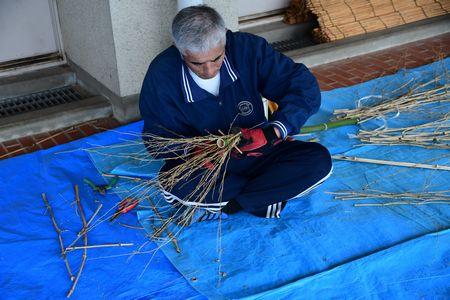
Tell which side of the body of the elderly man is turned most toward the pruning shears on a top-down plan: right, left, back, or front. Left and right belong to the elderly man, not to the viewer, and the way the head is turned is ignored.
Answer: right

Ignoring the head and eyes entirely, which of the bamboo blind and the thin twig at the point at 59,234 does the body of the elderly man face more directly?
the thin twig

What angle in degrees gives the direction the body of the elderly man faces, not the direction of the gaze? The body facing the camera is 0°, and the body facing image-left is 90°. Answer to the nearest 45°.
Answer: approximately 0°

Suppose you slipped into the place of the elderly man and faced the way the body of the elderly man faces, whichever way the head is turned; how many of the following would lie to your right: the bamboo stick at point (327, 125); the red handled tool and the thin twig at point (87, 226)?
2

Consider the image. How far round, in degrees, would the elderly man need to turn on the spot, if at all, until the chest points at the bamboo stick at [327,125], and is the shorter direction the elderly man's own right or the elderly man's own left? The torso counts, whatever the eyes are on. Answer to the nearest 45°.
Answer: approximately 135° to the elderly man's own left

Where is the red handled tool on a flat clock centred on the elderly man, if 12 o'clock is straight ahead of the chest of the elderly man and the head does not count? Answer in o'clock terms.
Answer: The red handled tool is roughly at 3 o'clock from the elderly man.

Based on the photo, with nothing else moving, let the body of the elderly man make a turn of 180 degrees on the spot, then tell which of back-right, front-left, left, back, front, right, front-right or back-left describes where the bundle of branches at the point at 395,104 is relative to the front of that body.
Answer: front-right
